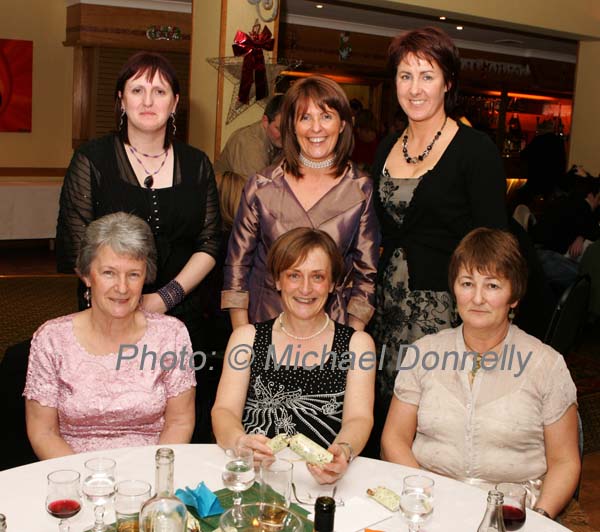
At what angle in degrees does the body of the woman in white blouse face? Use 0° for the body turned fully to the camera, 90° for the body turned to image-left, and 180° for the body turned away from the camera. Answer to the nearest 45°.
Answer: approximately 0°

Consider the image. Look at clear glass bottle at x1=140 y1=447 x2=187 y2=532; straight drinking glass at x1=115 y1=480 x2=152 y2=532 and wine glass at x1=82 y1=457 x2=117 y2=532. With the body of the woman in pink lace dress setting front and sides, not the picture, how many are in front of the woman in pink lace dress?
3

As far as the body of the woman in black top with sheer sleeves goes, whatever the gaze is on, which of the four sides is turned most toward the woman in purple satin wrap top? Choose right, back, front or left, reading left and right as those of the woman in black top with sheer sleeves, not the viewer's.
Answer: left

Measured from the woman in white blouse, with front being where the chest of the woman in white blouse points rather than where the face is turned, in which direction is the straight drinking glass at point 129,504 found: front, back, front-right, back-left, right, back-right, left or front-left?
front-right

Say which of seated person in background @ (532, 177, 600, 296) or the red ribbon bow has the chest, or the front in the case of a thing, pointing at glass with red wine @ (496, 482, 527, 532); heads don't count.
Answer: the red ribbon bow

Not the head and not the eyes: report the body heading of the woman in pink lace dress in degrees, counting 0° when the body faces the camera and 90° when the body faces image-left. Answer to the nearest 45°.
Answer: approximately 0°

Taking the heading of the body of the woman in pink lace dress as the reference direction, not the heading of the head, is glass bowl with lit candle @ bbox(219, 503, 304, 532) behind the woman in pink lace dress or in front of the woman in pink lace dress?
in front

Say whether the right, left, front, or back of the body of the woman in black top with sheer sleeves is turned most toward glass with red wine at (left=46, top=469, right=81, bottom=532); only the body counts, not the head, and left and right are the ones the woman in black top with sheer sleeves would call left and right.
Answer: front

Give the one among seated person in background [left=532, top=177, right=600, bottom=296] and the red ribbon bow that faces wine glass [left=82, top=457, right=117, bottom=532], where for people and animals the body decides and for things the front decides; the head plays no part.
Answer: the red ribbon bow
